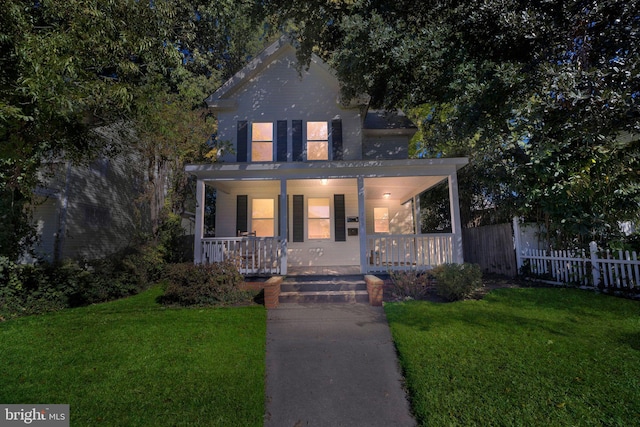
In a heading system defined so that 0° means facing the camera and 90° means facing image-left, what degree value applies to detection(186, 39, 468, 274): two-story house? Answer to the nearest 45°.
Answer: approximately 0°

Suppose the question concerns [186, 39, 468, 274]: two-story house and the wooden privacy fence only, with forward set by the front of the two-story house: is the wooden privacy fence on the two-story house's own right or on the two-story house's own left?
on the two-story house's own left

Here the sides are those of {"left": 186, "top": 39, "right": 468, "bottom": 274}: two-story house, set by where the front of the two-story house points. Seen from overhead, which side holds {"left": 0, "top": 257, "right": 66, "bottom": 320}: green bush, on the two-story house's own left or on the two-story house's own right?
on the two-story house's own right

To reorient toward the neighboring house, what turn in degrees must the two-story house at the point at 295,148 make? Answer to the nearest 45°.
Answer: approximately 90° to its right

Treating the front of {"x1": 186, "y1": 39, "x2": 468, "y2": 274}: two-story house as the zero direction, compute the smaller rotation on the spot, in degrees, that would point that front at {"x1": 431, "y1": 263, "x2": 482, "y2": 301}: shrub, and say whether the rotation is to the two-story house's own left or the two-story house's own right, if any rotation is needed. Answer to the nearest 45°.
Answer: approximately 45° to the two-story house's own left

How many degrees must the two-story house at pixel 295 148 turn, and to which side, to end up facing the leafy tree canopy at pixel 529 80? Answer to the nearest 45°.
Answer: approximately 45° to its left

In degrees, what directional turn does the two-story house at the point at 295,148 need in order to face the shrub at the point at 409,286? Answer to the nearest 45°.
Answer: approximately 45° to its left

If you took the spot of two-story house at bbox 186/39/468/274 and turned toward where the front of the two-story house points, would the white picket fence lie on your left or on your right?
on your left
